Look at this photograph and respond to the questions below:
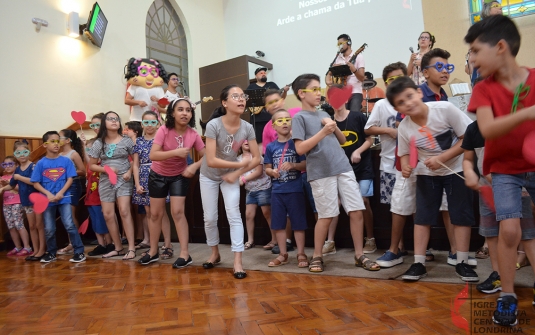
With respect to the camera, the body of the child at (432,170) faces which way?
toward the camera

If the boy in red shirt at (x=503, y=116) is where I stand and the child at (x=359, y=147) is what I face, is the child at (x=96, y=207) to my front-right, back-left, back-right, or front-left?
front-left

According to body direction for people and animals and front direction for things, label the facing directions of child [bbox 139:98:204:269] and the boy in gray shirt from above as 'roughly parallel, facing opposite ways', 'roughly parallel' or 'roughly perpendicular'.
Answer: roughly parallel

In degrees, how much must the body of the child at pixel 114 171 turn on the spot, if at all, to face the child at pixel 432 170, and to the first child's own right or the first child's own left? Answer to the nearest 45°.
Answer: approximately 45° to the first child's own left

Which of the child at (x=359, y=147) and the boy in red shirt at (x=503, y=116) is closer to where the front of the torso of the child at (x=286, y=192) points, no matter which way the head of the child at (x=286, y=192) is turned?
the boy in red shirt

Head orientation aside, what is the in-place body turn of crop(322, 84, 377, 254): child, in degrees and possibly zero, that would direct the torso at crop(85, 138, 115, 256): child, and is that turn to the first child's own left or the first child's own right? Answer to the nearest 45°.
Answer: approximately 90° to the first child's own right

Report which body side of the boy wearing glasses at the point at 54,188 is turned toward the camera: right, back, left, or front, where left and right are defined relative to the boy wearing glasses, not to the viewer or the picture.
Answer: front

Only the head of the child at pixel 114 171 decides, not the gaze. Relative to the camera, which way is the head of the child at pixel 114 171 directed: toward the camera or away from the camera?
toward the camera

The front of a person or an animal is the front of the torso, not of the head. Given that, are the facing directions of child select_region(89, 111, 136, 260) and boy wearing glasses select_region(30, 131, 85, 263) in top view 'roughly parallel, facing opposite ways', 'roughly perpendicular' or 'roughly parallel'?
roughly parallel

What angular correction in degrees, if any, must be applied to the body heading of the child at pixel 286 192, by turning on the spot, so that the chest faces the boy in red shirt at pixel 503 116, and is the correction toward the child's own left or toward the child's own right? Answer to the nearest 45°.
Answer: approximately 45° to the child's own left

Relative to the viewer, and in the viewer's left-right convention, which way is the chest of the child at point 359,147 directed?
facing the viewer

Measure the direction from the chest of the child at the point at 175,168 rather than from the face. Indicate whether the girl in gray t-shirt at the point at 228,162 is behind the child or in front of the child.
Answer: in front

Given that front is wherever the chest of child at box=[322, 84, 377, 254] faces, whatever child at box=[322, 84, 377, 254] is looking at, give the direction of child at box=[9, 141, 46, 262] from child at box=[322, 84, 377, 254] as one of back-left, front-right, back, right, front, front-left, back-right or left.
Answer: right

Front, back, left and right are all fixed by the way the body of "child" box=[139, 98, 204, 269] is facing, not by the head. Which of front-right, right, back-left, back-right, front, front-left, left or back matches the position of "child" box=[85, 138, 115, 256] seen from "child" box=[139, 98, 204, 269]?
back-right
